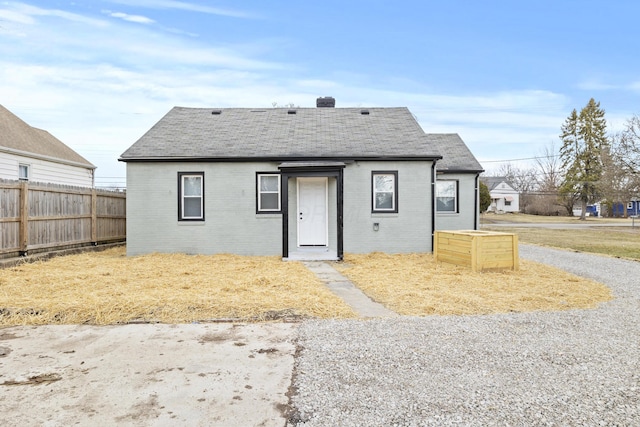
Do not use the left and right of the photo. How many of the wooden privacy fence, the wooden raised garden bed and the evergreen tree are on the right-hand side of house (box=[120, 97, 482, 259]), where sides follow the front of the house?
1

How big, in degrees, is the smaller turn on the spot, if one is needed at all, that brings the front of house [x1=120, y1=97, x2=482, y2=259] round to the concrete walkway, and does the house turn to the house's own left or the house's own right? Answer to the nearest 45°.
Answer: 0° — it already faces it

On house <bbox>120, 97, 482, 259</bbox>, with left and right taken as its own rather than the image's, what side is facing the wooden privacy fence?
right

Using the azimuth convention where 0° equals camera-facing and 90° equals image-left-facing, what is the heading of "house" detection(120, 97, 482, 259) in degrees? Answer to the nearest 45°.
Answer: approximately 0°

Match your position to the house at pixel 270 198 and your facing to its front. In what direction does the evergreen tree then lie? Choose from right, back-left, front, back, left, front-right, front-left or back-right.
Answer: back-left

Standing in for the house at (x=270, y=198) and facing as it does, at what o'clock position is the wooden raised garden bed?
The wooden raised garden bed is roughly at 10 o'clock from the house.
